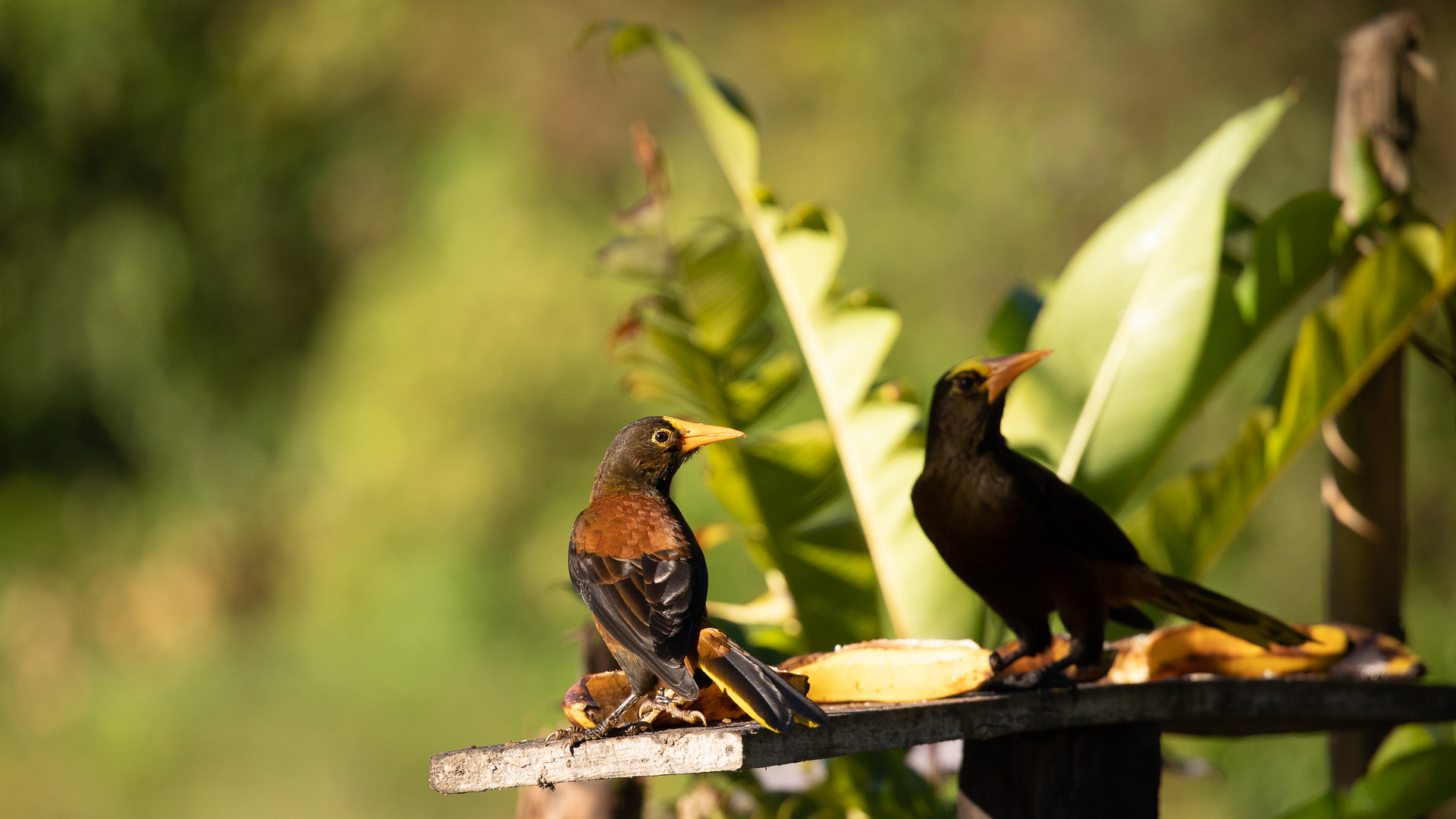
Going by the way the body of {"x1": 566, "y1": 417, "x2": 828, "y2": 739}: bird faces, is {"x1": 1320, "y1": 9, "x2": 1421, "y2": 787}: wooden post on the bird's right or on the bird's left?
on the bird's right

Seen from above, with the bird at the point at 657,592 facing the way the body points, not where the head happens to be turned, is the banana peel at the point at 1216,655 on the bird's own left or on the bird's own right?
on the bird's own right

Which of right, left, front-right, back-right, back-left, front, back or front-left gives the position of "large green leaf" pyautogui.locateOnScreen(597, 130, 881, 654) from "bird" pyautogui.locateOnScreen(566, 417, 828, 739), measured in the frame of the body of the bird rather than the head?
front-right

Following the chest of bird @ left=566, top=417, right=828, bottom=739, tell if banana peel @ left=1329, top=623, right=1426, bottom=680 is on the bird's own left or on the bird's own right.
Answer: on the bird's own right

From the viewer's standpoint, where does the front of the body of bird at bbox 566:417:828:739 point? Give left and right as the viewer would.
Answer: facing away from the viewer and to the left of the viewer

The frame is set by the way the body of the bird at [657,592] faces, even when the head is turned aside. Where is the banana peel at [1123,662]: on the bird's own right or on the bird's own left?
on the bird's own right

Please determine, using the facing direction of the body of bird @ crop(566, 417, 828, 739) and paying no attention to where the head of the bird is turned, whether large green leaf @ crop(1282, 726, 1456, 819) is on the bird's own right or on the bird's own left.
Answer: on the bird's own right

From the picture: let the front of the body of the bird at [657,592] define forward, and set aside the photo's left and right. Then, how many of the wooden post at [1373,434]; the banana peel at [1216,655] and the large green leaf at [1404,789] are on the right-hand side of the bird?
3

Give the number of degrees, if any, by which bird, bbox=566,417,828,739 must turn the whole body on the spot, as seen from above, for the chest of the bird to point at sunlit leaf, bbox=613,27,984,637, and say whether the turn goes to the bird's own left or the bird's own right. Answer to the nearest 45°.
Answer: approximately 45° to the bird's own right
